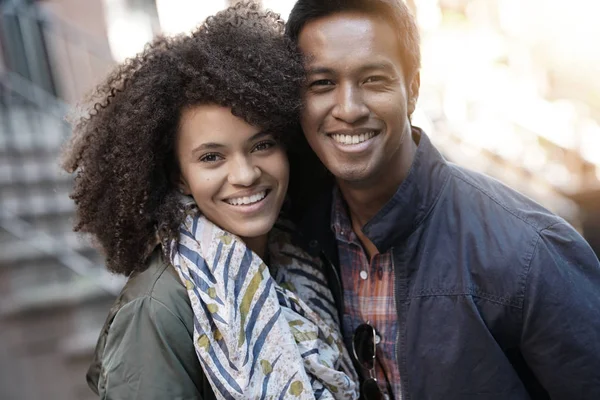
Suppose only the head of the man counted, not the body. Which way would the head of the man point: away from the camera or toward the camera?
toward the camera

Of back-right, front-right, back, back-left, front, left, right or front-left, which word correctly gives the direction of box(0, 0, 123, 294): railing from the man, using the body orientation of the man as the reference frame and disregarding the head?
right

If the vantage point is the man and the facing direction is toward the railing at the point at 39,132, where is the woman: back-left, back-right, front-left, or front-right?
front-left

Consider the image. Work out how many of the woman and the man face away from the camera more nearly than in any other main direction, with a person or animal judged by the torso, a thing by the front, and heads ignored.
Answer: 0

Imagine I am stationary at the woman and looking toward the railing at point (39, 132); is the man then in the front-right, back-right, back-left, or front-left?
back-right

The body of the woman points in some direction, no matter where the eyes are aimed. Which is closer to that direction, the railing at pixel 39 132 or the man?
the man

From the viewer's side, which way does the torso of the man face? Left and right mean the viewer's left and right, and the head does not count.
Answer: facing the viewer and to the left of the viewer

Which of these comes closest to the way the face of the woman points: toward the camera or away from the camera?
toward the camera

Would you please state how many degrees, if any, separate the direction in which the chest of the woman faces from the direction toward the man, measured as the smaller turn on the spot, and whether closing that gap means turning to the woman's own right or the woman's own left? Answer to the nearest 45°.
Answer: approximately 45° to the woman's own left

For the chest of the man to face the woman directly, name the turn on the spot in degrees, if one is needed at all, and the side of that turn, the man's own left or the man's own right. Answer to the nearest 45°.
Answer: approximately 45° to the man's own right

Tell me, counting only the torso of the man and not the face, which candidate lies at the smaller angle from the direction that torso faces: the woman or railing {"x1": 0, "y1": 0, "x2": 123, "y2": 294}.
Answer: the woman

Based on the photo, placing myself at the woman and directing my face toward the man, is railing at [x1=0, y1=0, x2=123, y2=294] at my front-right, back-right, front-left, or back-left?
back-left
